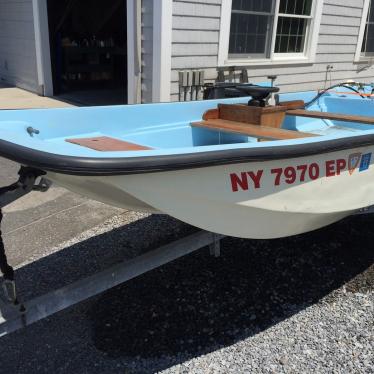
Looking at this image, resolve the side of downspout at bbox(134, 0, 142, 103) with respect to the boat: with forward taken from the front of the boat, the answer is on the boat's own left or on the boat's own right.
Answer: on the boat's own right
